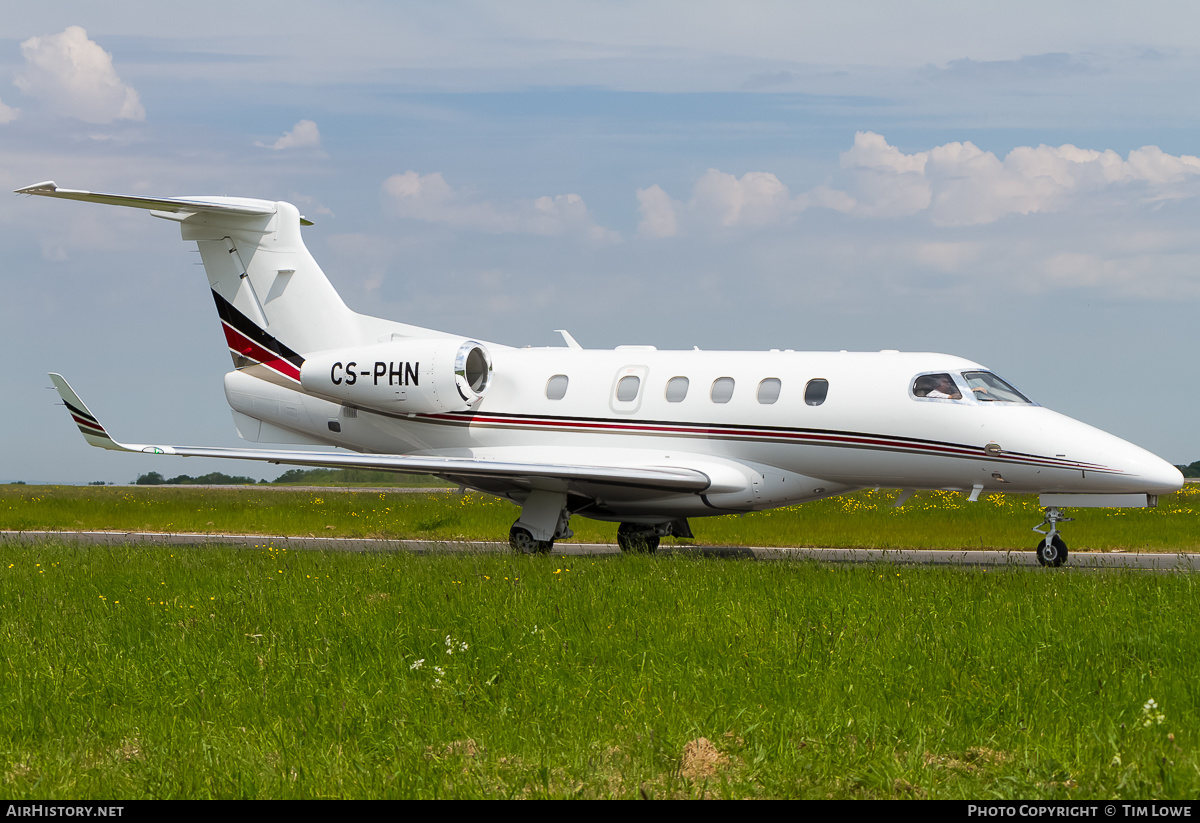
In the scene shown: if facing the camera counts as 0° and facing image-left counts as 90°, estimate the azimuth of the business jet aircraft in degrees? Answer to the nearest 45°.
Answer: approximately 315°
